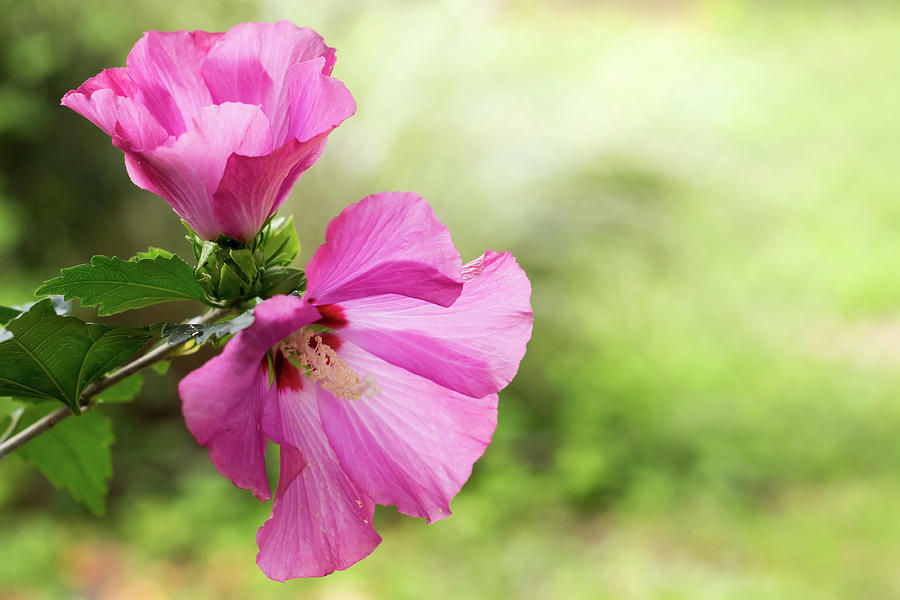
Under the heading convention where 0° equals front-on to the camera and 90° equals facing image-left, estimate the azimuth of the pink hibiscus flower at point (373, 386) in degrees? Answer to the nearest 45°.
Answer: approximately 315°
